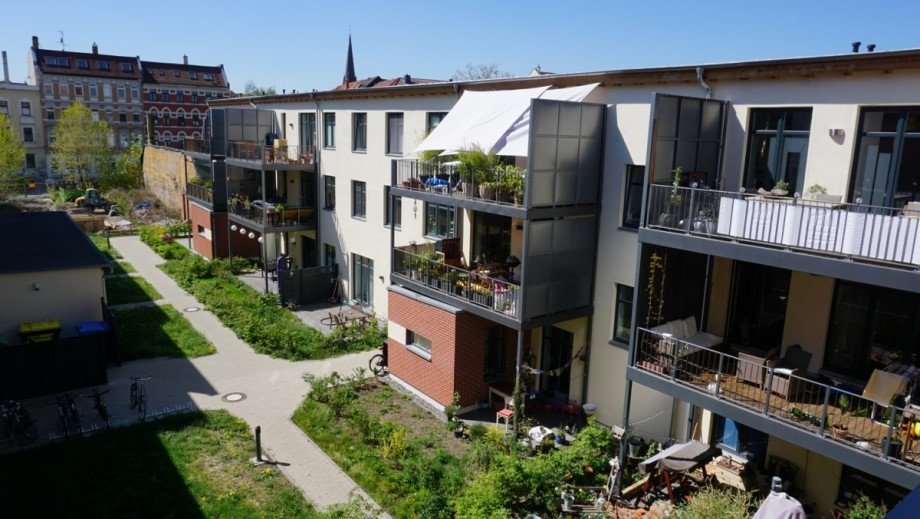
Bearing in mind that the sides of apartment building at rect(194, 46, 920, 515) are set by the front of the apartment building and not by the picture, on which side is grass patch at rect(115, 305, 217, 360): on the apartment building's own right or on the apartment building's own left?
on the apartment building's own right

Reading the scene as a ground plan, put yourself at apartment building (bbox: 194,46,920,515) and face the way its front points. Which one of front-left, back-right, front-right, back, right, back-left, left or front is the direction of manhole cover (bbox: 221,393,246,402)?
front-right

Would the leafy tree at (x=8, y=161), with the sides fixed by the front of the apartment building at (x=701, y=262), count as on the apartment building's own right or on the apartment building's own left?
on the apartment building's own right

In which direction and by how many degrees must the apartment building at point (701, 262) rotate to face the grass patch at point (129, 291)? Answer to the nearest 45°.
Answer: approximately 90° to its right

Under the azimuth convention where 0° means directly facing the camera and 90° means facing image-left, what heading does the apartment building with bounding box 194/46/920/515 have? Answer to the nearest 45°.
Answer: approximately 45°

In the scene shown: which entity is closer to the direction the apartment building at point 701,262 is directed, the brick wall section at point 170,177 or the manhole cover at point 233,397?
the manhole cover

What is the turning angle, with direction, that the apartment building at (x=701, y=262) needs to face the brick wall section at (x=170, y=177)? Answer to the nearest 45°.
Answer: approximately 90° to its right

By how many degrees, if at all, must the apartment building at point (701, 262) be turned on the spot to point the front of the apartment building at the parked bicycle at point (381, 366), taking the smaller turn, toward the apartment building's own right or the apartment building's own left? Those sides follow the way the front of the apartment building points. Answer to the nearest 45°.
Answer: approximately 90° to the apartment building's own right
